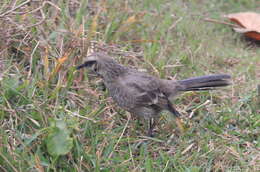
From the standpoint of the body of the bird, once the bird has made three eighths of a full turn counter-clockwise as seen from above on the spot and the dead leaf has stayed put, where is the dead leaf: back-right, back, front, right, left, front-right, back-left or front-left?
left

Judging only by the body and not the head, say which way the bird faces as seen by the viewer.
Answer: to the viewer's left
